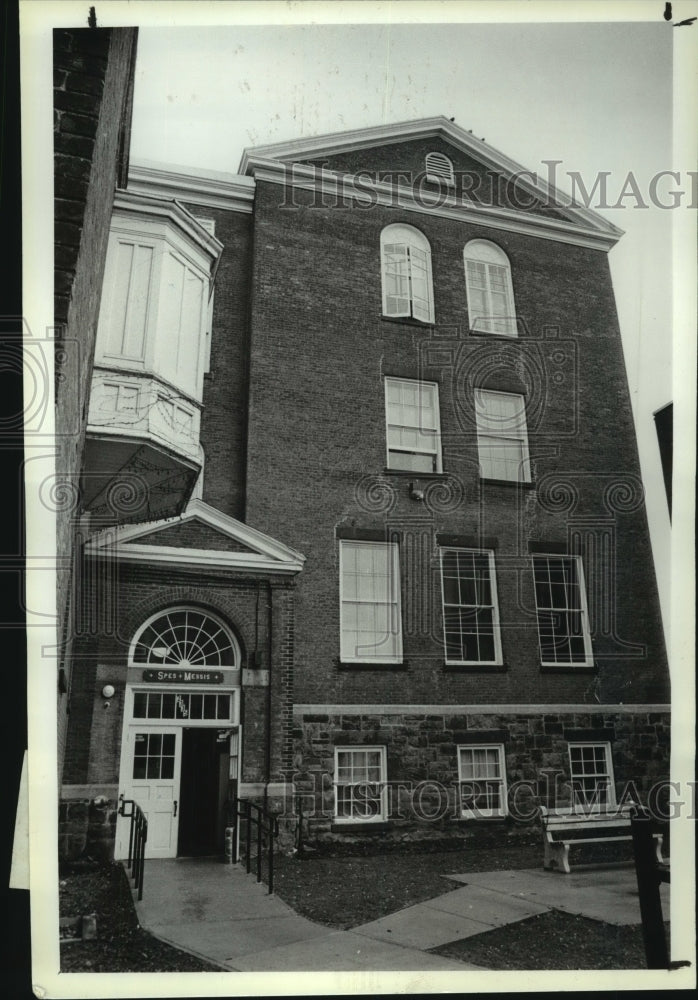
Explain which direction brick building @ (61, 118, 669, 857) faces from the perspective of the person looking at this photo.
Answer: facing the viewer
